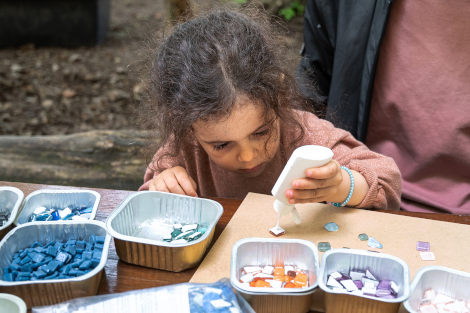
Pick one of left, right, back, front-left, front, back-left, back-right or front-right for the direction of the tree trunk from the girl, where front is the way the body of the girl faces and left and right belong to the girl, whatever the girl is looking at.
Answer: back-right

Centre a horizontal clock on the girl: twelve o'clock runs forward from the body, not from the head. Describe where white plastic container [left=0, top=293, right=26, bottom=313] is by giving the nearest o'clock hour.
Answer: The white plastic container is roughly at 1 o'clock from the girl.

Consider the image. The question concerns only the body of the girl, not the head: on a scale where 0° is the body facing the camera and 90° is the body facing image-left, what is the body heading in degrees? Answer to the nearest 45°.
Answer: approximately 0°
